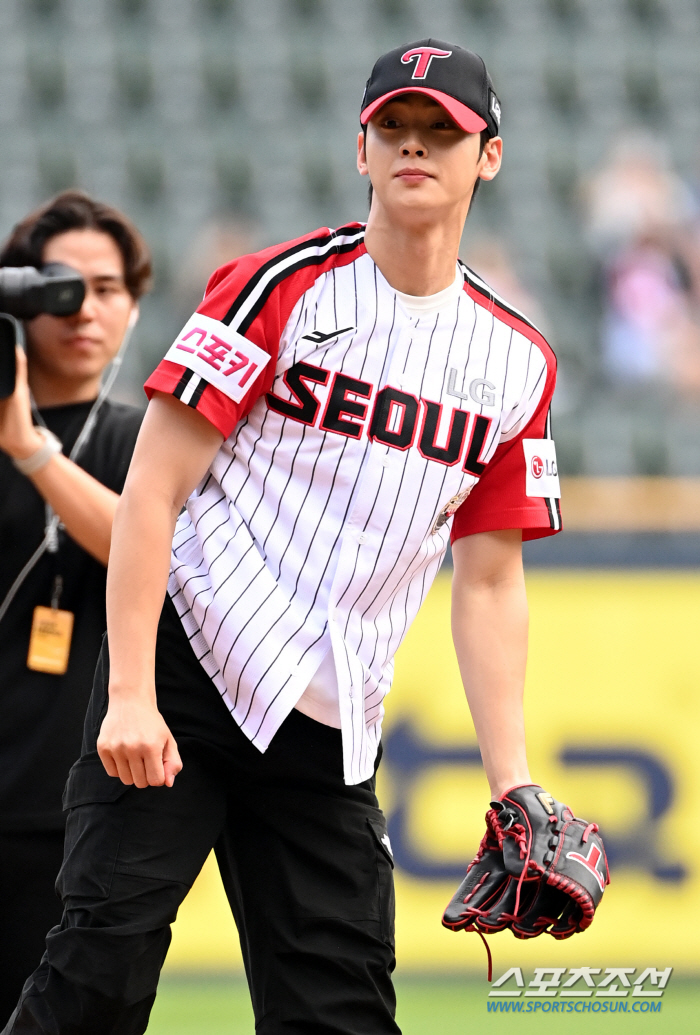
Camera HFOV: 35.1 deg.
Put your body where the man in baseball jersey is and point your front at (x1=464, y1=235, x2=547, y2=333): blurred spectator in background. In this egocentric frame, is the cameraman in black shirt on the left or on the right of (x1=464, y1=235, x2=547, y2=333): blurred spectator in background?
left

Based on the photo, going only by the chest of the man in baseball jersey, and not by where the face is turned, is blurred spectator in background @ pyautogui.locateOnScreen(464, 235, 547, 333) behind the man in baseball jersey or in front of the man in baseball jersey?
behind

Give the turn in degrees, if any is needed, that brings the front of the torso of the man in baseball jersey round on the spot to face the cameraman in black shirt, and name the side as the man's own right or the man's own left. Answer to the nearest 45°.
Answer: approximately 135° to the man's own right

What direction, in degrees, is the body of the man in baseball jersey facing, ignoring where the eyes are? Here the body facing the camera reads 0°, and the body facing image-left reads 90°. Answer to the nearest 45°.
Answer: approximately 0°

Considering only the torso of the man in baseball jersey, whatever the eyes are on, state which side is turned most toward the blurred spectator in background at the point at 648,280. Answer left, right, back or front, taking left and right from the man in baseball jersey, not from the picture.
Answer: back
